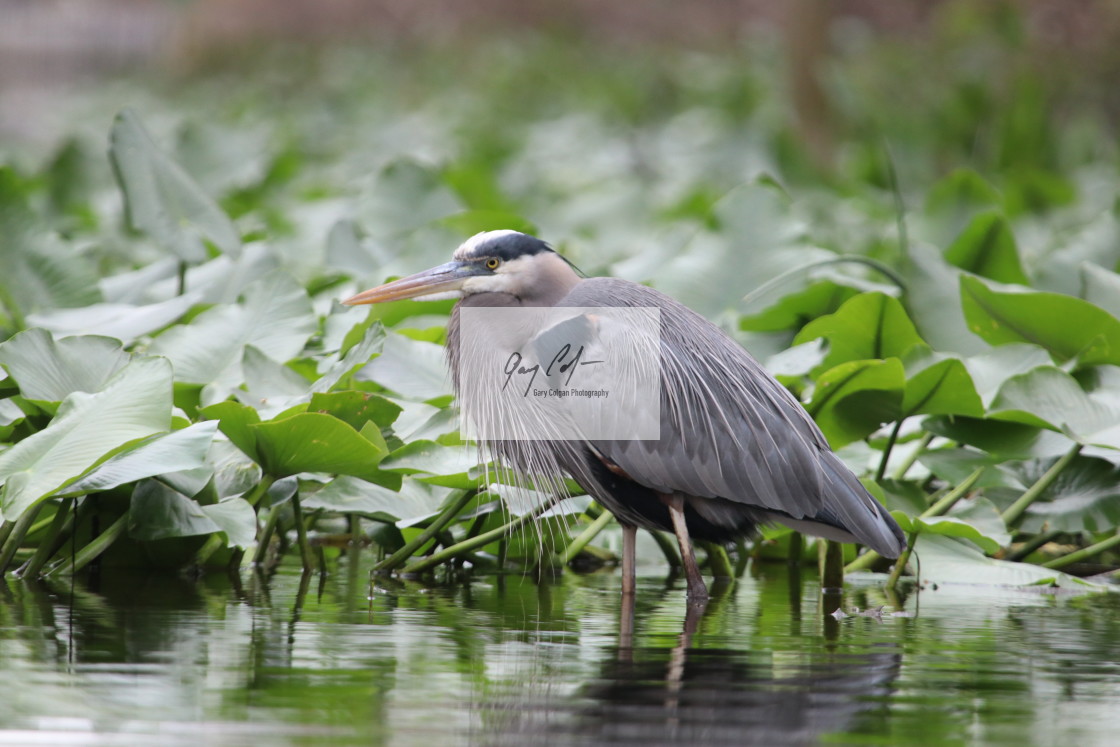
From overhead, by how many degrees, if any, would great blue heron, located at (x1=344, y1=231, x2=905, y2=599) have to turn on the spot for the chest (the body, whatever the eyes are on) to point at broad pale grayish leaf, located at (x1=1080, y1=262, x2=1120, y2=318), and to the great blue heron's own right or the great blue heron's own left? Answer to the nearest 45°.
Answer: approximately 135° to the great blue heron's own right

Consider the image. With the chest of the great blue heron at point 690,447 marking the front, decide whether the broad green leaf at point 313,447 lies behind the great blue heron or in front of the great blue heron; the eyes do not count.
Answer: in front

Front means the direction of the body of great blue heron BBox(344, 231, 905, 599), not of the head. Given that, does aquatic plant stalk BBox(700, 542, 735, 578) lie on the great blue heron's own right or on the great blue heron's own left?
on the great blue heron's own right

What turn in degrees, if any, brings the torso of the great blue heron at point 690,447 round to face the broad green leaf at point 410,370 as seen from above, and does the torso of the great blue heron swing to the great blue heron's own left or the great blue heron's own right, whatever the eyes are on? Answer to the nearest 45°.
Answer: approximately 45° to the great blue heron's own right

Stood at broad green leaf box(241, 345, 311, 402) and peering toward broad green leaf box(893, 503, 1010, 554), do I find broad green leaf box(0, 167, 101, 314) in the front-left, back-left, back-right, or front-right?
back-left

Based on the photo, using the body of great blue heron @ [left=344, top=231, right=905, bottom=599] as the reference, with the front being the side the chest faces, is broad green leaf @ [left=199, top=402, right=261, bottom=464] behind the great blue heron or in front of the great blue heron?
in front

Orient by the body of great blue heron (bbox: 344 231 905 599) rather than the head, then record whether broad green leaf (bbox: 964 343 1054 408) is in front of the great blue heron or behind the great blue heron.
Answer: behind

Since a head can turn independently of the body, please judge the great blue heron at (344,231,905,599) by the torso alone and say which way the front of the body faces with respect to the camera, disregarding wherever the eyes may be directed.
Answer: to the viewer's left
